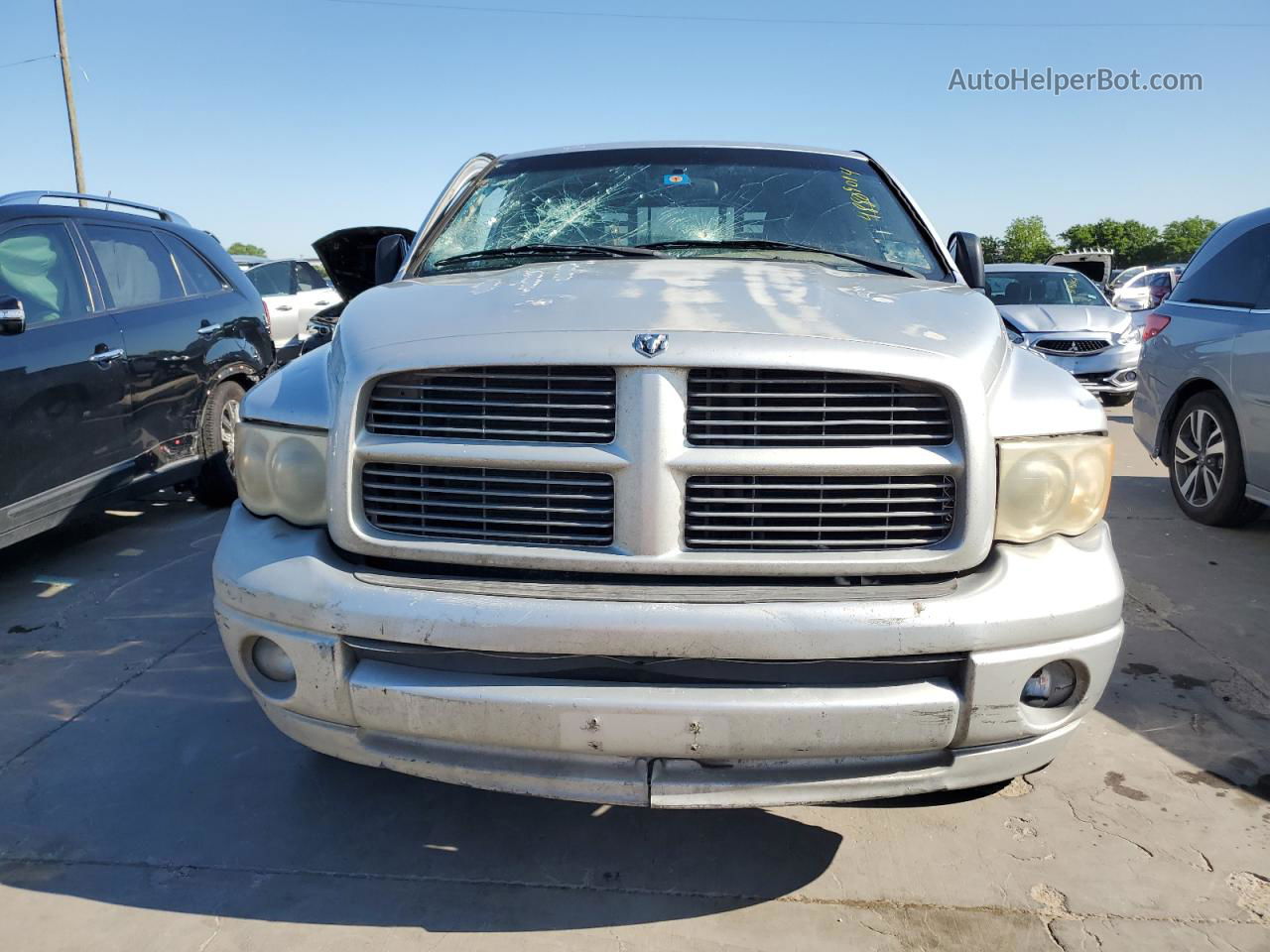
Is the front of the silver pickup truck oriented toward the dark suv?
no

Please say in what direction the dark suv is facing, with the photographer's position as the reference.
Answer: facing the viewer and to the left of the viewer

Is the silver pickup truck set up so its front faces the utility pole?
no

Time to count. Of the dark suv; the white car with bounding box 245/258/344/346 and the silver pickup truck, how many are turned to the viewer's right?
0

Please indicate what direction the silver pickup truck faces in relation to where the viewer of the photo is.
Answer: facing the viewer

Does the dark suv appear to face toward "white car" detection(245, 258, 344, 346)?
no

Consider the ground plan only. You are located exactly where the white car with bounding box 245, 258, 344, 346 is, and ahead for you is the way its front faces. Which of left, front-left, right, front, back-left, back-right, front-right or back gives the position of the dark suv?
front-left

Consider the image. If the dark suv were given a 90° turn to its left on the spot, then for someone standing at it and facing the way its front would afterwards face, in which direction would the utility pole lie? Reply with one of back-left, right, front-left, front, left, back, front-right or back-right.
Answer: back-left

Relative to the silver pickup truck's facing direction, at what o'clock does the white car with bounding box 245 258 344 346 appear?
The white car is roughly at 5 o'clock from the silver pickup truck.

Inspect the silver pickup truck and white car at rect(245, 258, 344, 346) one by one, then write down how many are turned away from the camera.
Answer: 0

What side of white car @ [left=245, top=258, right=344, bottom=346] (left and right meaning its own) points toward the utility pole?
right

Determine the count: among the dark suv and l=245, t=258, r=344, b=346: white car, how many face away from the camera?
0
